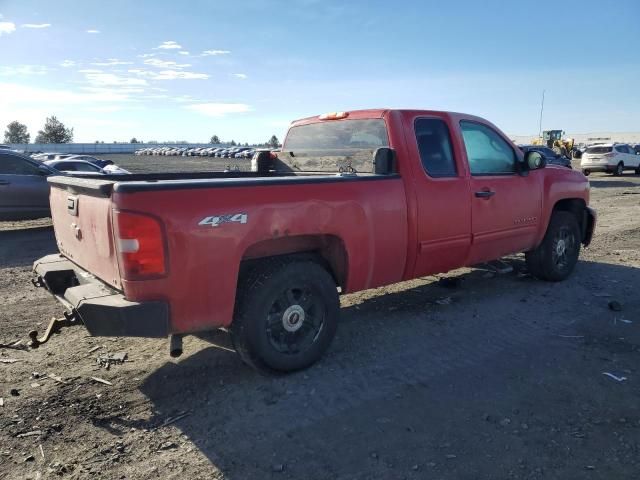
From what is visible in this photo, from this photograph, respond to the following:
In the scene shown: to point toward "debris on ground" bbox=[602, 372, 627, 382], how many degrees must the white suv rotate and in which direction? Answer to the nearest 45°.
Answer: approximately 135° to its right

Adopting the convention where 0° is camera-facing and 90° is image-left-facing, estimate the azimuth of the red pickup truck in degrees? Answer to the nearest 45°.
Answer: approximately 225°

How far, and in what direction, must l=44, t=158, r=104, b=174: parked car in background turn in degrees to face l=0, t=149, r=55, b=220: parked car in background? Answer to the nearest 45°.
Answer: approximately 90° to its right

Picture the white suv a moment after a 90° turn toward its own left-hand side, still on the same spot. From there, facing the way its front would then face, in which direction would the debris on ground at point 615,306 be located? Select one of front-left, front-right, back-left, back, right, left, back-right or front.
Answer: back-left

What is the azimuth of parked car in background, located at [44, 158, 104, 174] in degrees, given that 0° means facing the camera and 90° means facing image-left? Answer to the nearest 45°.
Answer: approximately 270°

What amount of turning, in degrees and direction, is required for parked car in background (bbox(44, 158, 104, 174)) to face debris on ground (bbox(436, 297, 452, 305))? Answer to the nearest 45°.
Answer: approximately 90° to its right

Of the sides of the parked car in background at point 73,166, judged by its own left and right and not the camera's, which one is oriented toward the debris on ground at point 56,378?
right
